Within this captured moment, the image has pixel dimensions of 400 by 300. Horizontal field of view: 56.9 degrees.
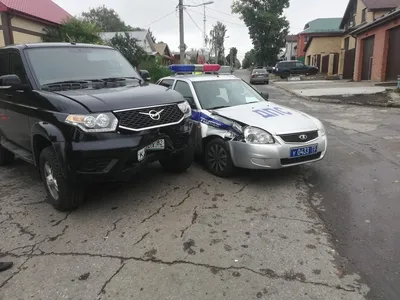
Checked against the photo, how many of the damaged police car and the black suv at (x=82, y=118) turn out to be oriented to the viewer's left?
0

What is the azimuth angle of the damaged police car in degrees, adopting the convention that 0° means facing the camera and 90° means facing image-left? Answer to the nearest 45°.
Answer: approximately 315°

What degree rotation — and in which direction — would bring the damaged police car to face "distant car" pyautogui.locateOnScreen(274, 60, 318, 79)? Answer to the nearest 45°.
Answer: approximately 135° to its left

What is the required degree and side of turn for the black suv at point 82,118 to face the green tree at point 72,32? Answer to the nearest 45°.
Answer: approximately 135° to its left

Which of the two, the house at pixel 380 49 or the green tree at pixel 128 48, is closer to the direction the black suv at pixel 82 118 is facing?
the house

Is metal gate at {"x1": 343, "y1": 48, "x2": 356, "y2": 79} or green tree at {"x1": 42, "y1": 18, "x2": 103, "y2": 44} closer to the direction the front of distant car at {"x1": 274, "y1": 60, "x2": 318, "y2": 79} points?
the metal gate

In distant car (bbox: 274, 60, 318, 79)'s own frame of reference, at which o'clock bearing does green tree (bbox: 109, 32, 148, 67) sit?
The green tree is roughly at 4 o'clock from the distant car.

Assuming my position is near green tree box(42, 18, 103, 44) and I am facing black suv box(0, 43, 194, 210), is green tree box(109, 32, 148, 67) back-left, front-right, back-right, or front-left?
back-left

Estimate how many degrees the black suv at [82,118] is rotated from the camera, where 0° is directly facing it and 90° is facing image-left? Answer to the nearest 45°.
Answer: approximately 315°

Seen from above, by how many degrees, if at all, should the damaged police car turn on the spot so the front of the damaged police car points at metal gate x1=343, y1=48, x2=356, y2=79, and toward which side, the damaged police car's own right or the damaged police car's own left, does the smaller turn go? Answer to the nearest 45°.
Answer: approximately 135° to the damaged police car's own left

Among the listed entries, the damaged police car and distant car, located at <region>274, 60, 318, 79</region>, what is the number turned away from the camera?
0

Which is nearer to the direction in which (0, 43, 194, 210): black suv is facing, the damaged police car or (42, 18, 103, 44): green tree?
the damaged police car

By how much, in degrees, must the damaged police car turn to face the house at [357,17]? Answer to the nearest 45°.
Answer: approximately 135° to its left
